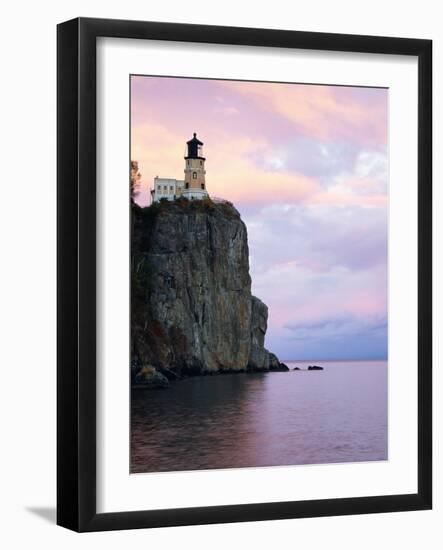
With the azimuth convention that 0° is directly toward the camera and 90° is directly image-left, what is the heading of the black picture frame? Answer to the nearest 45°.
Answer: approximately 315°
